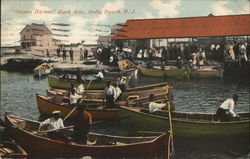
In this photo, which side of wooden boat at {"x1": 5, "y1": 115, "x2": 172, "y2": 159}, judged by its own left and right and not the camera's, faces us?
left

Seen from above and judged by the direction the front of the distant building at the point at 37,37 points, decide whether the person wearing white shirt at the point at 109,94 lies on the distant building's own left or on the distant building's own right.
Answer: on the distant building's own left

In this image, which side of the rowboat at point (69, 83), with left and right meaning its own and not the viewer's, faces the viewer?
left

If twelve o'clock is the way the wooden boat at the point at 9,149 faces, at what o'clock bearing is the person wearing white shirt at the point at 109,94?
The person wearing white shirt is roughly at 11 o'clock from the wooden boat.

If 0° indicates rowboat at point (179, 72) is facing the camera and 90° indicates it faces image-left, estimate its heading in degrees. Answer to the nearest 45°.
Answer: approximately 90°

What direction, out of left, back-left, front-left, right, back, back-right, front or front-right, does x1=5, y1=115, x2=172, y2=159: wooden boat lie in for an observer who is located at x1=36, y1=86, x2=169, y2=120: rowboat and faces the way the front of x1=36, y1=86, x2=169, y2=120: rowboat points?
left

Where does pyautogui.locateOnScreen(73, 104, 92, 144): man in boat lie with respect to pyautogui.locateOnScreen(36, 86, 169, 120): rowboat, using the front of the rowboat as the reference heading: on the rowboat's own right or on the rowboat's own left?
on the rowboat's own left

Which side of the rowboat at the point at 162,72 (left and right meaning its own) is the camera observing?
left

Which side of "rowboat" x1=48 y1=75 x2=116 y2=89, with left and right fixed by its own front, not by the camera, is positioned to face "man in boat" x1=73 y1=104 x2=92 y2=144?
left

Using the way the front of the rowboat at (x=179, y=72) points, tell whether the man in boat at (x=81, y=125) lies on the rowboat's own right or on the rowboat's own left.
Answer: on the rowboat's own left
